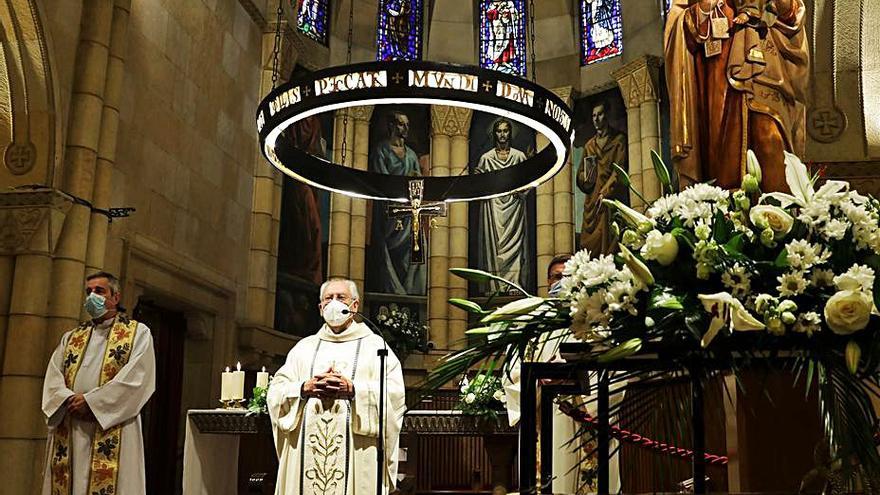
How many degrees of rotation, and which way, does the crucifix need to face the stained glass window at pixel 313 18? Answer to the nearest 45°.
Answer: approximately 180°

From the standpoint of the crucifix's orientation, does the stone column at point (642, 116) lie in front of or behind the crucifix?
behind

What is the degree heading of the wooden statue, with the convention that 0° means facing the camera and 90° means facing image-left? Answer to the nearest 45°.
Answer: approximately 0°

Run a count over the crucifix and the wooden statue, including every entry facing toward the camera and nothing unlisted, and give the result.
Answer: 2

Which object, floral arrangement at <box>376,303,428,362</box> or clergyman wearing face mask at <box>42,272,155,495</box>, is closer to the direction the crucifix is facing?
the clergyman wearing face mask

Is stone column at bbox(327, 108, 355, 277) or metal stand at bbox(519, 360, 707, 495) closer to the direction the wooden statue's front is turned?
the metal stand

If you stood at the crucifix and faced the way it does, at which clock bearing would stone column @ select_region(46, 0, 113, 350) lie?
The stone column is roughly at 2 o'clock from the crucifix.

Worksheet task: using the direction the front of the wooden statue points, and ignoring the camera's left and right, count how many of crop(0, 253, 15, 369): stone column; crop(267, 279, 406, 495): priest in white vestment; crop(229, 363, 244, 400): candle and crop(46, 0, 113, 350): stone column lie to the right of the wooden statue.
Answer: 4

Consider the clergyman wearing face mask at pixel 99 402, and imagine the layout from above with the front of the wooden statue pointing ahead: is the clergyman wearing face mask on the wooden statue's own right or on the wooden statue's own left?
on the wooden statue's own right

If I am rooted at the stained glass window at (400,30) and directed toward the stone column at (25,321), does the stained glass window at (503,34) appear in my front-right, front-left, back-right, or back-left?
back-left

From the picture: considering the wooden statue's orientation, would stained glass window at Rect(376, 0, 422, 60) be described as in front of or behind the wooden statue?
behind
